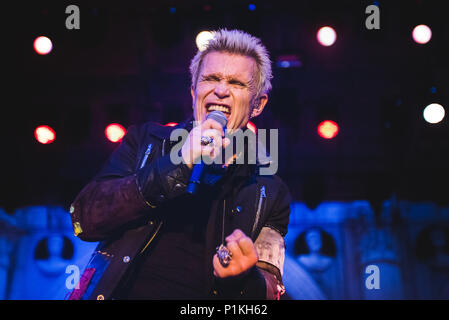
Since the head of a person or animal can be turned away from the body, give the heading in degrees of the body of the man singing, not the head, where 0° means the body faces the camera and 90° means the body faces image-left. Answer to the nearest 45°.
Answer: approximately 0°
